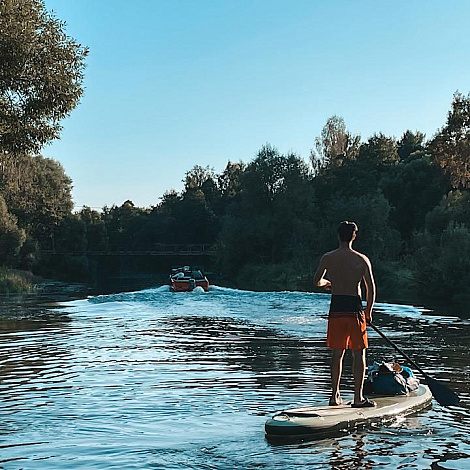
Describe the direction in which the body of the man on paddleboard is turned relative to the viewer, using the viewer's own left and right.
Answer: facing away from the viewer

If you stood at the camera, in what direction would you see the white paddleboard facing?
facing away from the viewer and to the right of the viewer

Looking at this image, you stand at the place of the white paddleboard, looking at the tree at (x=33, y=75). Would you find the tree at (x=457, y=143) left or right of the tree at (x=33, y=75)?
right

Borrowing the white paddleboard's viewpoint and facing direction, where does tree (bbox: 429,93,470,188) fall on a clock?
The tree is roughly at 11 o'clock from the white paddleboard.

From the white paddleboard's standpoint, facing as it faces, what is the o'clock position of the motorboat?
The motorboat is roughly at 10 o'clock from the white paddleboard.

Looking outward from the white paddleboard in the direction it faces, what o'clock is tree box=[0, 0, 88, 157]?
The tree is roughly at 9 o'clock from the white paddleboard.

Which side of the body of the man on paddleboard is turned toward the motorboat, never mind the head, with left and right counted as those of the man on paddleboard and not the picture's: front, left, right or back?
front

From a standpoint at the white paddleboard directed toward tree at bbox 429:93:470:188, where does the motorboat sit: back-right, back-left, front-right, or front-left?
front-left

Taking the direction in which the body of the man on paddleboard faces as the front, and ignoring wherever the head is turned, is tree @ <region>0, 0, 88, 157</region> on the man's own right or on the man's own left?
on the man's own left
